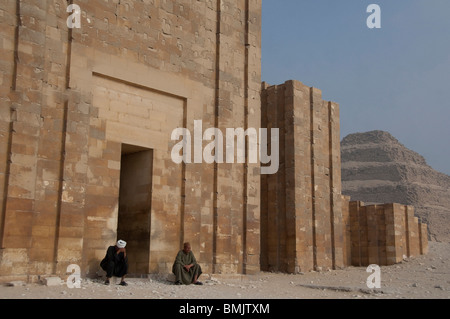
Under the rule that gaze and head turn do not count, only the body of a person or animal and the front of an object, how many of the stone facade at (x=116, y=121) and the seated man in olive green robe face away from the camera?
0

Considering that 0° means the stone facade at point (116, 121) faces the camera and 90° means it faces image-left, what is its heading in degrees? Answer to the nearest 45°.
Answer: approximately 315°

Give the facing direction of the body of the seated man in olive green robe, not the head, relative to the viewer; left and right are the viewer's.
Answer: facing the viewer

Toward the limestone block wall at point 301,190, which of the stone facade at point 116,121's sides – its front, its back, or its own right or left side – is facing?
left

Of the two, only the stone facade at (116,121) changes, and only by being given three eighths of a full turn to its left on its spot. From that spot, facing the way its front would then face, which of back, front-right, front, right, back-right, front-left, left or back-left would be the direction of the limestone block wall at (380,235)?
front-right

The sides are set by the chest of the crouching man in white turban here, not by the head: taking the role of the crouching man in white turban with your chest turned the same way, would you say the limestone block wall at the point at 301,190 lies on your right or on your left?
on your left

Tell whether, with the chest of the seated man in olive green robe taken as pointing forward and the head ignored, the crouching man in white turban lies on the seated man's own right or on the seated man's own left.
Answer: on the seated man's own right

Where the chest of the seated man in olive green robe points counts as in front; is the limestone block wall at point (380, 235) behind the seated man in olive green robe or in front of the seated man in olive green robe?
behind

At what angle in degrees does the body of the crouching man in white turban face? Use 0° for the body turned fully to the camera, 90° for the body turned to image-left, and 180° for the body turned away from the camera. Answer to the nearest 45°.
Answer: approximately 315°

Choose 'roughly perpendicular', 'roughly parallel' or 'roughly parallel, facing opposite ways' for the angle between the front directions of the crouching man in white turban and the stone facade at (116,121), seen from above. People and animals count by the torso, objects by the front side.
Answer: roughly parallel

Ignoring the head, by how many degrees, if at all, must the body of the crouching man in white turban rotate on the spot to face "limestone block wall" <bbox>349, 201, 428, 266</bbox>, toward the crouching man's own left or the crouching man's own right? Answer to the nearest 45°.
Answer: approximately 90° to the crouching man's own left
